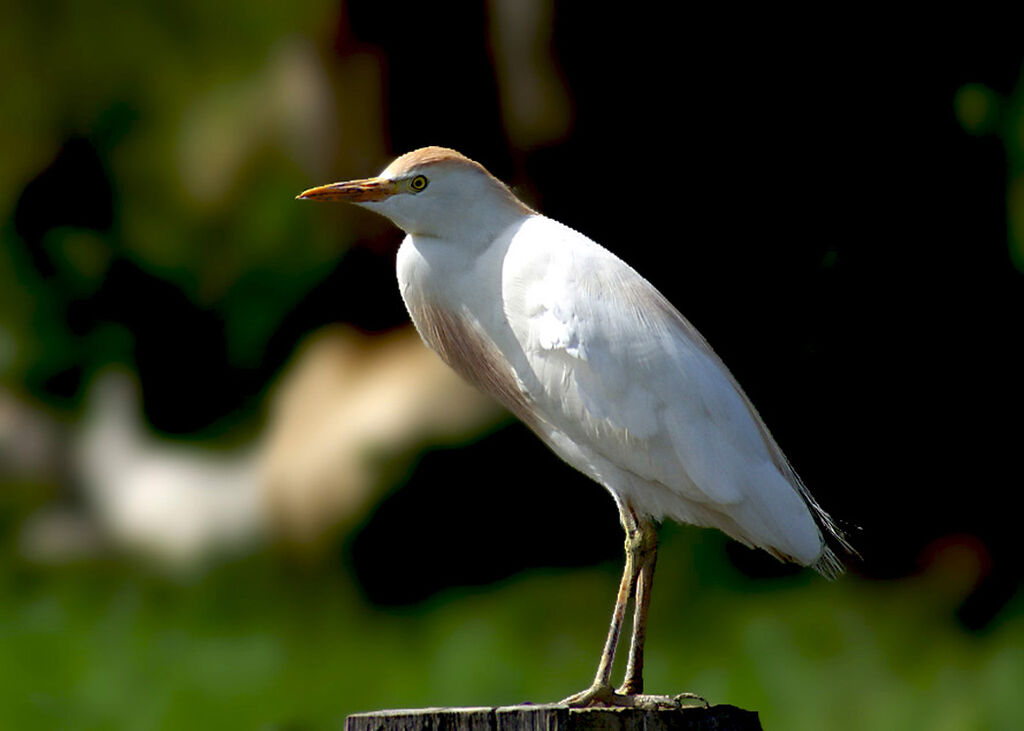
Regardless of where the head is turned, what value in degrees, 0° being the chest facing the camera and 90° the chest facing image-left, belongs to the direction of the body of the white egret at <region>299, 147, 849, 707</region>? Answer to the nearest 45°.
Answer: approximately 90°

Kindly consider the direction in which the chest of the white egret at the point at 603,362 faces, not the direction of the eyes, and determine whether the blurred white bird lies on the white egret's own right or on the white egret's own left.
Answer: on the white egret's own right
